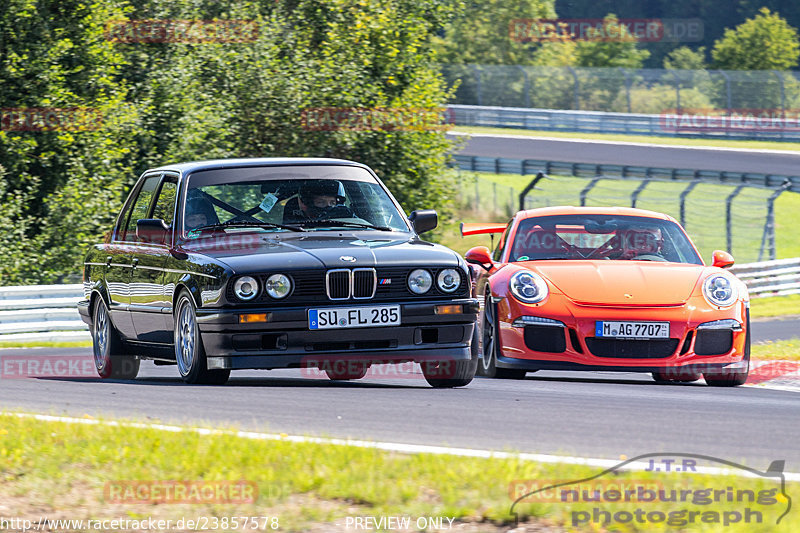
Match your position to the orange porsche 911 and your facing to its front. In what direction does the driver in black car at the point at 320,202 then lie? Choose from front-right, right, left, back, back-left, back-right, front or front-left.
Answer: right

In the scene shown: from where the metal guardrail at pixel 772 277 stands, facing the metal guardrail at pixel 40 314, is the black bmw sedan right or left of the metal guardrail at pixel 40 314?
left

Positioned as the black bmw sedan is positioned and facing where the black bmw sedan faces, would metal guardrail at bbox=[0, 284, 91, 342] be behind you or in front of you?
behind

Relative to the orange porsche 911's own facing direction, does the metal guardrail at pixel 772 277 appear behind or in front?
behind

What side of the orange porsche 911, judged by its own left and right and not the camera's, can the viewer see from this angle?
front

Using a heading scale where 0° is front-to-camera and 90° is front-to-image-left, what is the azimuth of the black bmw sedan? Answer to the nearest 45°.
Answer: approximately 315°

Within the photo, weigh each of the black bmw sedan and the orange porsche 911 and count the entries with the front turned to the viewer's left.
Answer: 0

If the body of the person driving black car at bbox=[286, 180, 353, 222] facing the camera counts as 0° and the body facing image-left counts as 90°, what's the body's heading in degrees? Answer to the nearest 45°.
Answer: approximately 315°

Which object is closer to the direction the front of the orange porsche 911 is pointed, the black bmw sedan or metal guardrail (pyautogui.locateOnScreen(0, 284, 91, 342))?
the black bmw sedan
